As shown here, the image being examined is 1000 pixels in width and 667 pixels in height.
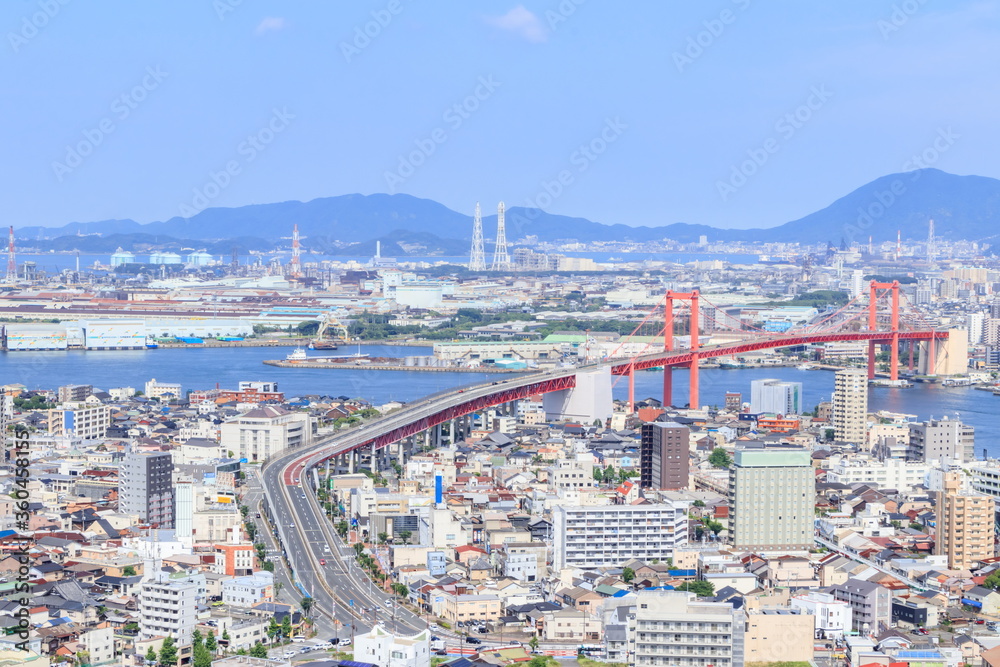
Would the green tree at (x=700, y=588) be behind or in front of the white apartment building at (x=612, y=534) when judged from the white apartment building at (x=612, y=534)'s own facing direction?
in front

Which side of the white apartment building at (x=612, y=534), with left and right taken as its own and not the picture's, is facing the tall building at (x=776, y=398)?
back

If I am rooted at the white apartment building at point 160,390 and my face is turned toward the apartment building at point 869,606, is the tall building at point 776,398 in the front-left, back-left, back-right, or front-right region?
front-left

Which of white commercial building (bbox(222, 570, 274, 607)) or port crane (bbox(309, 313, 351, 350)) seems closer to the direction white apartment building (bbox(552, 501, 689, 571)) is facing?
the white commercial building

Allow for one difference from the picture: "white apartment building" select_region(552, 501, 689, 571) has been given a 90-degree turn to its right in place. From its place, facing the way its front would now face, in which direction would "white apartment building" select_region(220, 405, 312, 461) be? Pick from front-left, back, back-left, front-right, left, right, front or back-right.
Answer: front-right

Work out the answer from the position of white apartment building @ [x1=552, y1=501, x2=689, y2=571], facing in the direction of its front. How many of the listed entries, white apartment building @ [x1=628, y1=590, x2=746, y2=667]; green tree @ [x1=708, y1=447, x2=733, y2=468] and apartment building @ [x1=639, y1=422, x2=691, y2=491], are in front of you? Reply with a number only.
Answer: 1

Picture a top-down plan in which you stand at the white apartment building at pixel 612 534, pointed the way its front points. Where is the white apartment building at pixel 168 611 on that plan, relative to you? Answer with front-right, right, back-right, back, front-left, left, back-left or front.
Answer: front-right

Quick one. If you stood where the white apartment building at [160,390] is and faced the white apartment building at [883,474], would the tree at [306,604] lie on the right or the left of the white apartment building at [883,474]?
right

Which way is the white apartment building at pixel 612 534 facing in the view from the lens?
facing the viewer

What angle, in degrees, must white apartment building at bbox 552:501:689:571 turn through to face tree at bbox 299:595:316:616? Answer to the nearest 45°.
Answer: approximately 45° to its right

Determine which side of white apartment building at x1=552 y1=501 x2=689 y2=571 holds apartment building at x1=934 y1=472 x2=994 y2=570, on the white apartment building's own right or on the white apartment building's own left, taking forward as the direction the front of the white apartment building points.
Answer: on the white apartment building's own left

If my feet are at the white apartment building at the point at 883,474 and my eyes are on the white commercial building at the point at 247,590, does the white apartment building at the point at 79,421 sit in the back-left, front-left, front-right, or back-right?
front-right

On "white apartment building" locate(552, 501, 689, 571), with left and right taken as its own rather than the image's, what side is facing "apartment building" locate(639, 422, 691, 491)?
back

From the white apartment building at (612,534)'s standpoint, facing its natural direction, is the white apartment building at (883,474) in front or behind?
behind

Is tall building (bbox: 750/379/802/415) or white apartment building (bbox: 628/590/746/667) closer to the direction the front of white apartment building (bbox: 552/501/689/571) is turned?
the white apartment building

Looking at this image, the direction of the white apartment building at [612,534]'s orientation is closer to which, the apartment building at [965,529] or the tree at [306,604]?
the tree

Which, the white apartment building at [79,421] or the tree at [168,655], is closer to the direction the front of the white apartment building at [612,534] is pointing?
the tree

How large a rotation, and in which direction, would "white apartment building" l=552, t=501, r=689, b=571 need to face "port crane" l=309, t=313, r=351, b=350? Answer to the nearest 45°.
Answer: approximately 180°

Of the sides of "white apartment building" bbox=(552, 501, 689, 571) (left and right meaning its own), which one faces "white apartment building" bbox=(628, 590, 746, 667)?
front

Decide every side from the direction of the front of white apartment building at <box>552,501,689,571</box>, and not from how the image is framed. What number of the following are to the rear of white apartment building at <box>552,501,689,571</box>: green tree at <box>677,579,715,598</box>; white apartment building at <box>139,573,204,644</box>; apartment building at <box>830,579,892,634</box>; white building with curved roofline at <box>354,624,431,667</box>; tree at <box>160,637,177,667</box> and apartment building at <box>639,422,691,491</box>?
1
